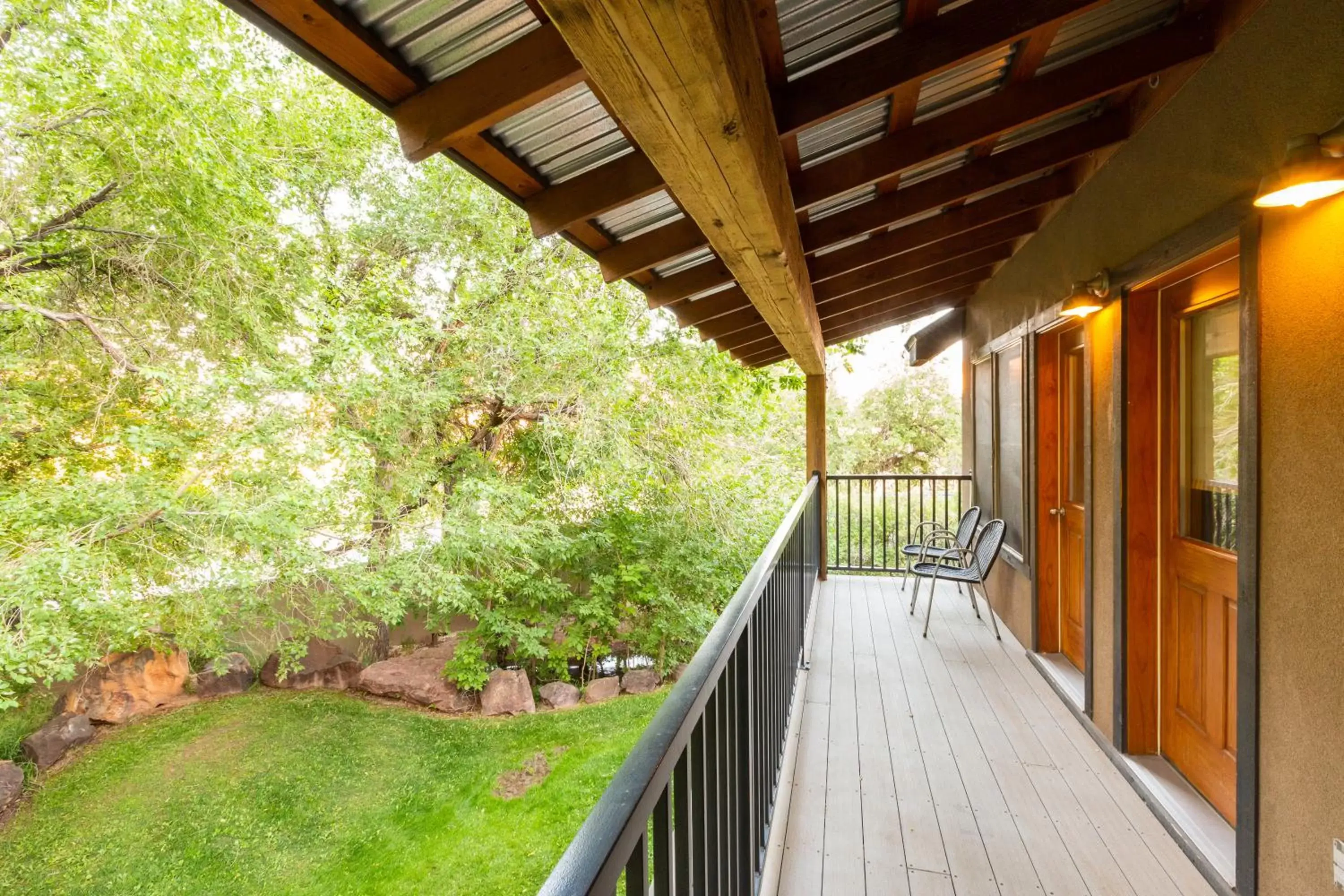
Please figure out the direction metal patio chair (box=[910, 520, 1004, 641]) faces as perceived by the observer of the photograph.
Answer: facing to the left of the viewer

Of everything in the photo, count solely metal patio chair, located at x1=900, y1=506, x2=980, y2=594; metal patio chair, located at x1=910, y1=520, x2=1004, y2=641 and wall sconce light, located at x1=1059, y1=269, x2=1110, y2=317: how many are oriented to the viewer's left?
3

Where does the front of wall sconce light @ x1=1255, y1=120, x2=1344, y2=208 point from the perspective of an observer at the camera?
facing the viewer and to the left of the viewer

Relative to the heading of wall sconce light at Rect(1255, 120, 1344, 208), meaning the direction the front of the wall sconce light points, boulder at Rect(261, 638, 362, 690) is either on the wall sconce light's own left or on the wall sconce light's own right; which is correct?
on the wall sconce light's own right

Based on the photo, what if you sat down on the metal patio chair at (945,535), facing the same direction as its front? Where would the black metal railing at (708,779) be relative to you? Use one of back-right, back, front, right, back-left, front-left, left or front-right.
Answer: left

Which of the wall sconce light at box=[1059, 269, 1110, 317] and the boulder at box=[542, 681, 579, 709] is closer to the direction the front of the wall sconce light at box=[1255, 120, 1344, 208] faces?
the boulder

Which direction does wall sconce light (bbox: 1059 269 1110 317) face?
to the viewer's left

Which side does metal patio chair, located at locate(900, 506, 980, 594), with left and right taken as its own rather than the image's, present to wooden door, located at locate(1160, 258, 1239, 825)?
left

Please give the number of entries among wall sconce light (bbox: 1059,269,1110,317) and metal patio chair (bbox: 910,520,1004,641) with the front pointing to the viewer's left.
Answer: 2

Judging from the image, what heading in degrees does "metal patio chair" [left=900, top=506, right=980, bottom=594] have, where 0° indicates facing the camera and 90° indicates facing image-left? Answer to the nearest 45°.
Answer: approximately 90°

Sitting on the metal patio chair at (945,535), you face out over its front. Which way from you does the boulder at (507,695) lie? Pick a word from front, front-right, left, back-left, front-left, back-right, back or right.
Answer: front

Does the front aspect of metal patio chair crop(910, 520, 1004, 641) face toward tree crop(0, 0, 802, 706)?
yes
